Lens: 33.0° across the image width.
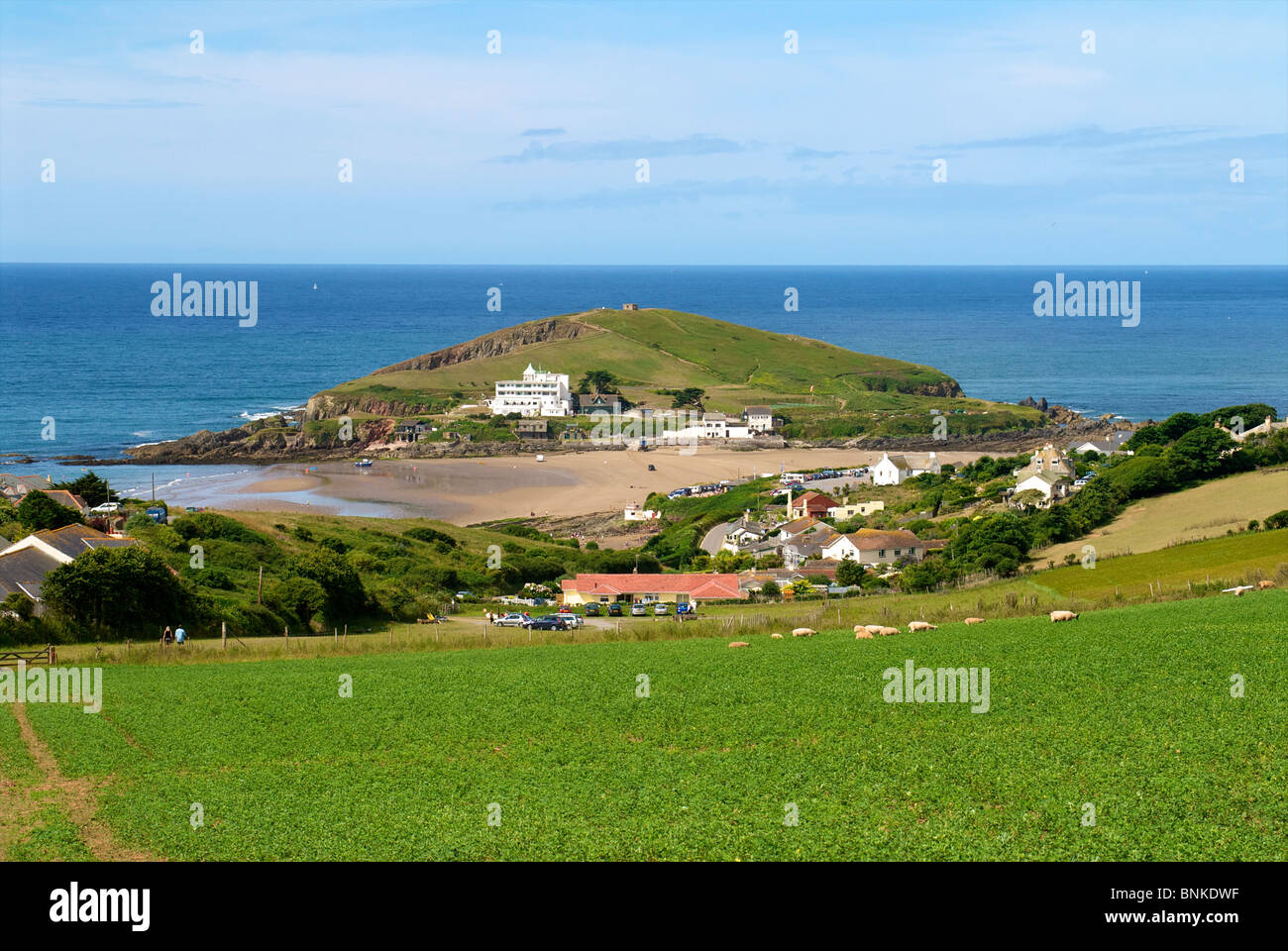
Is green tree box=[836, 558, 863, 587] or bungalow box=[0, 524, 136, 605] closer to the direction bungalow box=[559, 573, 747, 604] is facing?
the bungalow

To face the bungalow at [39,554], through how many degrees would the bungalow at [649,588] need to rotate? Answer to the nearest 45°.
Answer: approximately 45° to its right

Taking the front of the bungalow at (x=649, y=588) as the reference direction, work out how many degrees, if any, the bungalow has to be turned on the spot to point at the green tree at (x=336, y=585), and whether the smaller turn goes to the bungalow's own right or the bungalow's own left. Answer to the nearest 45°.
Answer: approximately 45° to the bungalow's own right

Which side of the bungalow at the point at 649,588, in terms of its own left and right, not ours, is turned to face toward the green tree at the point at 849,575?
left

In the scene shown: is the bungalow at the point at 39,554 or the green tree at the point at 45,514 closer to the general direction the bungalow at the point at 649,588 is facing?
the bungalow

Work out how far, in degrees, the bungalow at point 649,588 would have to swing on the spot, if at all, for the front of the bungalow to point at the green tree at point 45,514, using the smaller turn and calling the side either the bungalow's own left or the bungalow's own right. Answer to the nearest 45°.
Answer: approximately 90° to the bungalow's own right

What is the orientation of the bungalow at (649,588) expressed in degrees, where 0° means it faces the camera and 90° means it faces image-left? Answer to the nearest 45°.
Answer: approximately 0°
